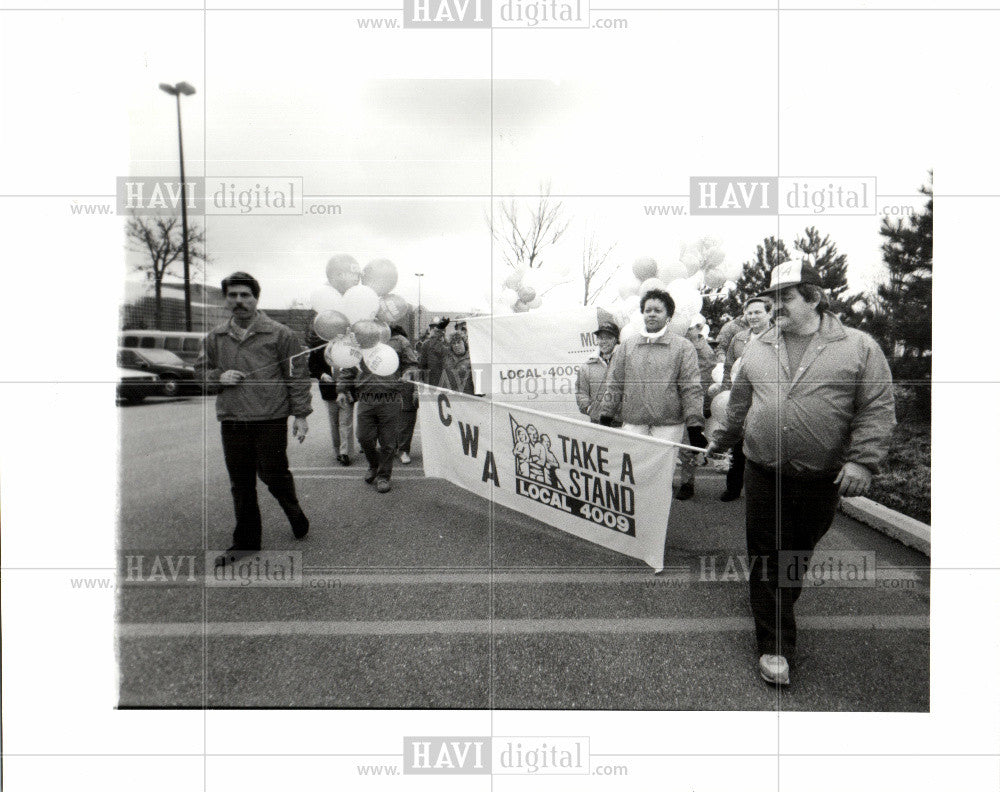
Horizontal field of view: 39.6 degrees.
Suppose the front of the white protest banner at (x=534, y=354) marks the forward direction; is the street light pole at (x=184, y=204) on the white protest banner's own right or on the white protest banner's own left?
on the white protest banner's own right

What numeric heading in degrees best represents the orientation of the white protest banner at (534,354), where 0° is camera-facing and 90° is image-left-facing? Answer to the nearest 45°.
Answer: approximately 0°

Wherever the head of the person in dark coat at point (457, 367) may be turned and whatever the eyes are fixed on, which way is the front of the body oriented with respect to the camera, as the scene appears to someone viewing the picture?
toward the camera

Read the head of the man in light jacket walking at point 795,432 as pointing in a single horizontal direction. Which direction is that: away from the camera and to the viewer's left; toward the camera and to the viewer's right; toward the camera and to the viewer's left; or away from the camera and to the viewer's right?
toward the camera and to the viewer's left

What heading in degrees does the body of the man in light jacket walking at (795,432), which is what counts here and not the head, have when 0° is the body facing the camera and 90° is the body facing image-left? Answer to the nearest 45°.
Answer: approximately 45°
